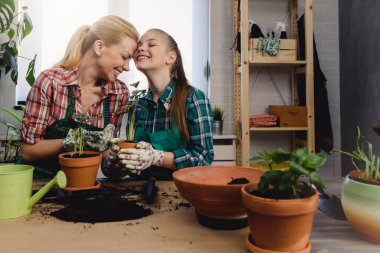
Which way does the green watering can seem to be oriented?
to the viewer's right

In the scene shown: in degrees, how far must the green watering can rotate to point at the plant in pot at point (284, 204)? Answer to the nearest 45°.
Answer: approximately 45° to its right

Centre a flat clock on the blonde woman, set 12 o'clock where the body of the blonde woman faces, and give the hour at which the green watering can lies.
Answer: The green watering can is roughly at 2 o'clock from the blonde woman.

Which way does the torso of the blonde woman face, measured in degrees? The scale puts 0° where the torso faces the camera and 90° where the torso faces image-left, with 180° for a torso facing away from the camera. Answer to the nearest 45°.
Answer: approximately 315°

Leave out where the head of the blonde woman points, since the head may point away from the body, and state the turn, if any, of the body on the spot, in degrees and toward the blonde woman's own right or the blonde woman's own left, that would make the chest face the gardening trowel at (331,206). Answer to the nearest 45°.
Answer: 0° — they already face it

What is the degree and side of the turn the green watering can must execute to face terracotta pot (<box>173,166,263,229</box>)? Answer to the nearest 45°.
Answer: approximately 45° to its right

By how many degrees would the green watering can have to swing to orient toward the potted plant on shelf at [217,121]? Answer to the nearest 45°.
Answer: approximately 45° to its left

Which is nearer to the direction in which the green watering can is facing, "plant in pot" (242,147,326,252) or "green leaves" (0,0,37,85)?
the plant in pot
